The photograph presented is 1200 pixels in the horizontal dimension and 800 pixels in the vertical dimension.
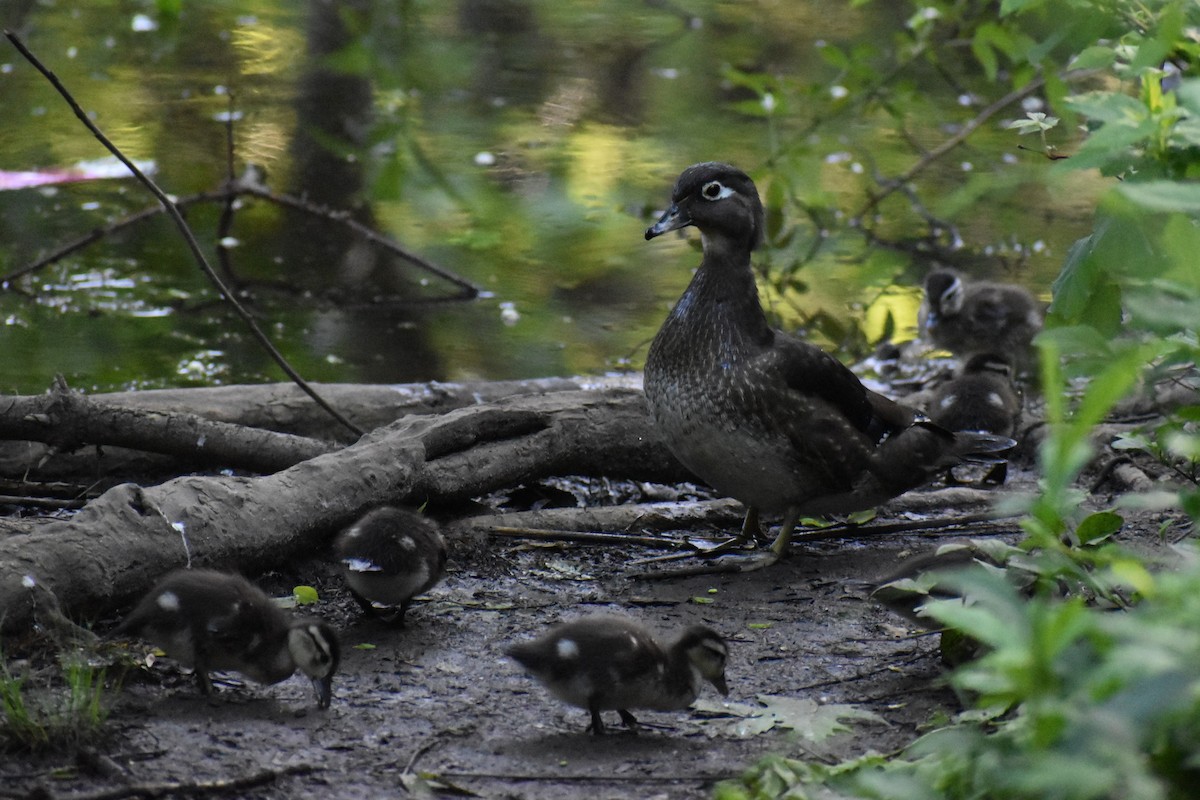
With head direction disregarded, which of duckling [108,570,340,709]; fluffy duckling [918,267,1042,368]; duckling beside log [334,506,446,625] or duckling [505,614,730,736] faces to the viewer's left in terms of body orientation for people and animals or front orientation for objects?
the fluffy duckling

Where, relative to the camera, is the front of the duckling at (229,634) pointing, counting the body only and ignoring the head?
to the viewer's right

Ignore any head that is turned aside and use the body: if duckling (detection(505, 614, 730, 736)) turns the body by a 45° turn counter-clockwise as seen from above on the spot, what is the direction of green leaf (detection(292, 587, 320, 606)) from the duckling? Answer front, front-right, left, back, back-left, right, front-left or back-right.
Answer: left

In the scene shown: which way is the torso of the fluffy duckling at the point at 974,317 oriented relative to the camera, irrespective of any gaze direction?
to the viewer's left

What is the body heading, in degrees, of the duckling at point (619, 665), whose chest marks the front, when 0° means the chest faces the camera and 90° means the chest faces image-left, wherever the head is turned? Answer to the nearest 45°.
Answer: approximately 270°

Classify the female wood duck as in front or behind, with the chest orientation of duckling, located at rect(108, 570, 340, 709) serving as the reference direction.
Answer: in front

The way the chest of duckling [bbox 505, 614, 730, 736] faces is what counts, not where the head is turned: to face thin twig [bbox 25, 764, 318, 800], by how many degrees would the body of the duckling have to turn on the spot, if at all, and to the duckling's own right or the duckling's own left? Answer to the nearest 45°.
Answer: approximately 135° to the duckling's own right

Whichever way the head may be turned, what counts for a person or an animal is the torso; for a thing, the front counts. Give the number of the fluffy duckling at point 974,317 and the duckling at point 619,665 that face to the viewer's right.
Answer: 1

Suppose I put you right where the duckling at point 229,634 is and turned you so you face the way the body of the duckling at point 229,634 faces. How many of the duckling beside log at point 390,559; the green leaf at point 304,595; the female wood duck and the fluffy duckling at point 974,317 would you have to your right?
0

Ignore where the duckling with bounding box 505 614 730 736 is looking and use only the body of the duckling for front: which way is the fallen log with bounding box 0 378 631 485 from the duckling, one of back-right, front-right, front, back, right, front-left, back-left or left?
back-left

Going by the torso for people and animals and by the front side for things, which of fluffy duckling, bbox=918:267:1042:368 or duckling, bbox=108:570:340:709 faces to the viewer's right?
the duckling

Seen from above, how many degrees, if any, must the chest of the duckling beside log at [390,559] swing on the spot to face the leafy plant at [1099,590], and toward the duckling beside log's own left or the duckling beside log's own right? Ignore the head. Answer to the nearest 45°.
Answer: approximately 90° to the duckling beside log's own right

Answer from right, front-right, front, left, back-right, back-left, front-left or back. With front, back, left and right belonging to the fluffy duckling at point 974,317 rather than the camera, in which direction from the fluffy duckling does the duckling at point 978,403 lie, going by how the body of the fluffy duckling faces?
left

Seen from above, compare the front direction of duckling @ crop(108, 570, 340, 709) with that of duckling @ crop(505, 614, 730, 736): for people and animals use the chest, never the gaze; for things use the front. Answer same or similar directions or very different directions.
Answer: same or similar directions

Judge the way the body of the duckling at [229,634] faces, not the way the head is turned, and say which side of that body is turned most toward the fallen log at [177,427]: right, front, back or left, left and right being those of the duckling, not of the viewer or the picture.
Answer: left
